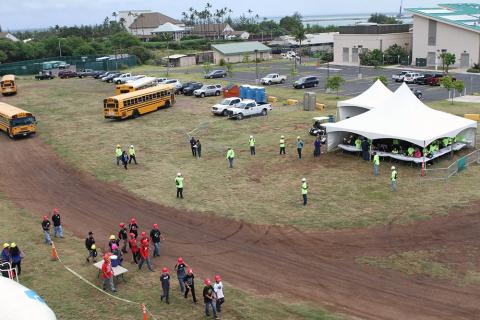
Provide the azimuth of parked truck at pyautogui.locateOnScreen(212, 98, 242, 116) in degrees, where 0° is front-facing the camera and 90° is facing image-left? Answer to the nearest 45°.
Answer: approximately 45°

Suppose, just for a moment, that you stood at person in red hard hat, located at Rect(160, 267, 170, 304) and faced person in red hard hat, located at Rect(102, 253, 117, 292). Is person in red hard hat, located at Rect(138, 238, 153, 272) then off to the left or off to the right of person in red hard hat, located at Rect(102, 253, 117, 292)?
right

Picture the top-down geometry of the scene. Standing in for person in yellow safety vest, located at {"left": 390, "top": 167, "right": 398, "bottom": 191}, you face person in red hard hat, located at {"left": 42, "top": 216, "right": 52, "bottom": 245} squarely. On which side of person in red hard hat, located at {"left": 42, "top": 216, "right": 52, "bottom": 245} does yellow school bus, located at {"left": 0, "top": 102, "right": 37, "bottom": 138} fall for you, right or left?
right
